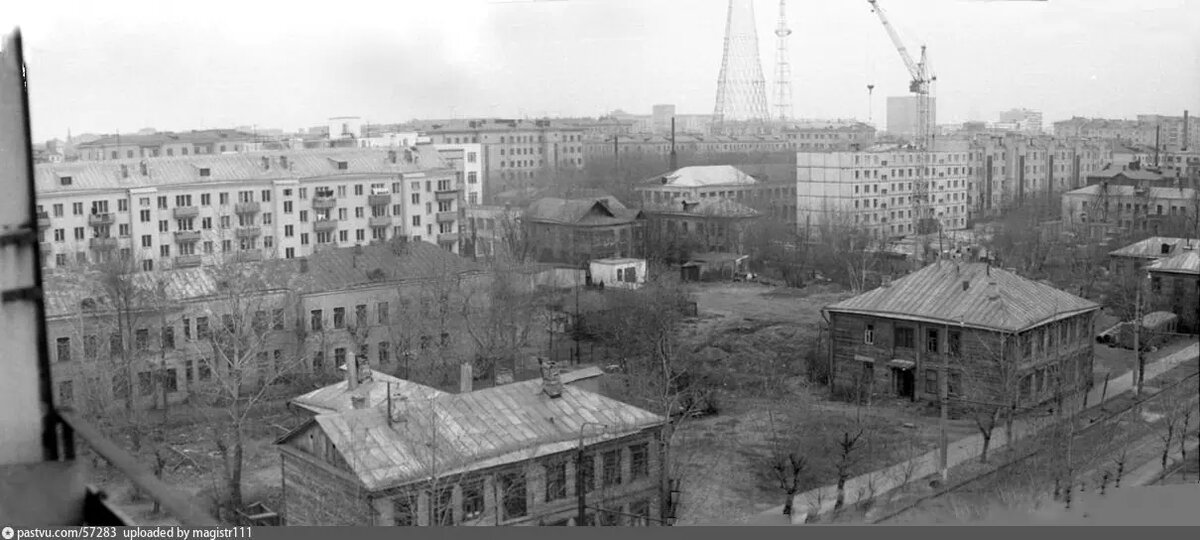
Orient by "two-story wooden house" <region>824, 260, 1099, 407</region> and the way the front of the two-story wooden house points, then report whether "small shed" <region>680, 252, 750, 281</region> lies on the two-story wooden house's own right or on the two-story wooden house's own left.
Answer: on the two-story wooden house's own right

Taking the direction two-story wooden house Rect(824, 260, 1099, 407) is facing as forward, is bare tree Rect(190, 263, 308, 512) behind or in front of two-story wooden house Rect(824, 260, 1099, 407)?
in front

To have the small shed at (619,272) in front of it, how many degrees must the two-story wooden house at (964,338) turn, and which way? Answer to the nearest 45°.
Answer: approximately 90° to its right

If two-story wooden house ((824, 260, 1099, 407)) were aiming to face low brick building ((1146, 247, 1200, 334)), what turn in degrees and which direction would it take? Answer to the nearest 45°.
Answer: approximately 135° to its left

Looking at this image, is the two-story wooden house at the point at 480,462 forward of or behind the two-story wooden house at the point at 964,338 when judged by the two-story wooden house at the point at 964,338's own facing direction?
forward

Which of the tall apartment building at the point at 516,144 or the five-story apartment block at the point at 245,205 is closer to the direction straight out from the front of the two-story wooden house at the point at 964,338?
the five-story apartment block

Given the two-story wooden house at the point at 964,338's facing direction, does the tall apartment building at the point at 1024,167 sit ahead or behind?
behind

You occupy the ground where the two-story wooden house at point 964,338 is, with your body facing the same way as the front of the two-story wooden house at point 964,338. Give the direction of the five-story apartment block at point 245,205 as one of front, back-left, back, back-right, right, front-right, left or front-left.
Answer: front-right

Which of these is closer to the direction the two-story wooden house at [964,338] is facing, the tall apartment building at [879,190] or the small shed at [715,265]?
the small shed

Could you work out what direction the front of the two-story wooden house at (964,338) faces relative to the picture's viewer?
facing the viewer and to the left of the viewer

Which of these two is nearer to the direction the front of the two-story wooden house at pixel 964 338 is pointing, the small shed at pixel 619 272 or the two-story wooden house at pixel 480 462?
the two-story wooden house

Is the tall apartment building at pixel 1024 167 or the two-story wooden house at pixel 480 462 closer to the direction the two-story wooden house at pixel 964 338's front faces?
the two-story wooden house
